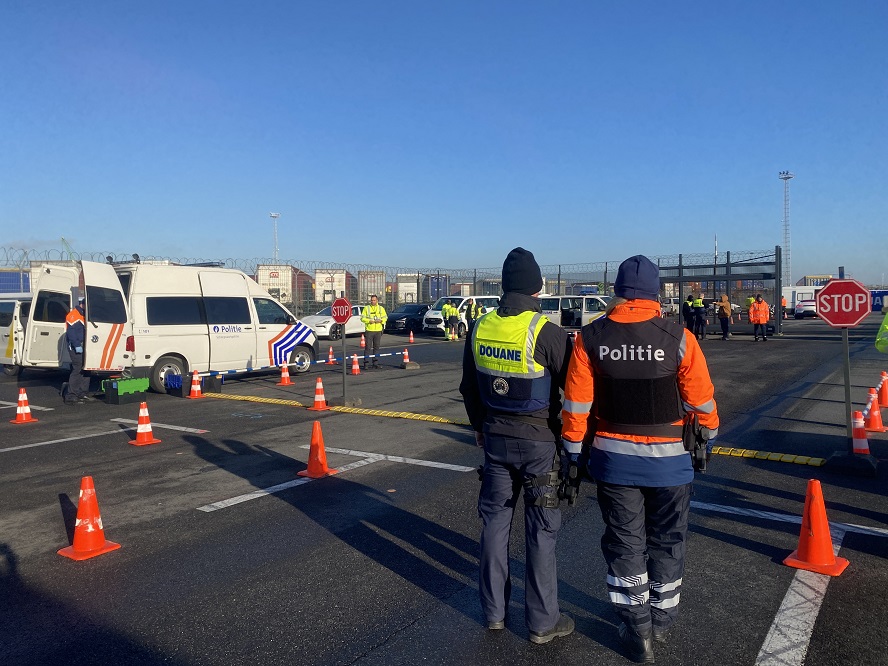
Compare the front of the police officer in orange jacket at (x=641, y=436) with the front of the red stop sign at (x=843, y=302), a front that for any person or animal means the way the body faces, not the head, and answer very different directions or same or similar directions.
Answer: very different directions

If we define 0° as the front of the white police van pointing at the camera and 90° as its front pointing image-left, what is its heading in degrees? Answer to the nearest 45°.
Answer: approximately 225°

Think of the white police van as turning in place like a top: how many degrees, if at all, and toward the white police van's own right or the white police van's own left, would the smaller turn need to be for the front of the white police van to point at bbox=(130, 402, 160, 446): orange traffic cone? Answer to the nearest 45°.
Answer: approximately 135° to the white police van's own right

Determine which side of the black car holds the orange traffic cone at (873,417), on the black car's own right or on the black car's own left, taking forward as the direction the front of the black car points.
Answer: on the black car's own left

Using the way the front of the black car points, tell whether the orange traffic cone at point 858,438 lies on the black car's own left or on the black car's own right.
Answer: on the black car's own left

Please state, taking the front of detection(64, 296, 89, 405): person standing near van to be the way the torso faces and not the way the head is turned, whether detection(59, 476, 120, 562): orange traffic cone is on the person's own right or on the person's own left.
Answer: on the person's own right

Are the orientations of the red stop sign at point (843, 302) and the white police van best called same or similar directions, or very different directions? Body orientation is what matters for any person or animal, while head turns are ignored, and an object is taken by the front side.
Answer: very different directions

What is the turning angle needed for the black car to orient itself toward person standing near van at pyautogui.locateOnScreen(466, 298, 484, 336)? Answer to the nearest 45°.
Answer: approximately 90° to its left

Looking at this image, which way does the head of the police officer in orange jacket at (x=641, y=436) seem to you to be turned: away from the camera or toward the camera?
away from the camera
